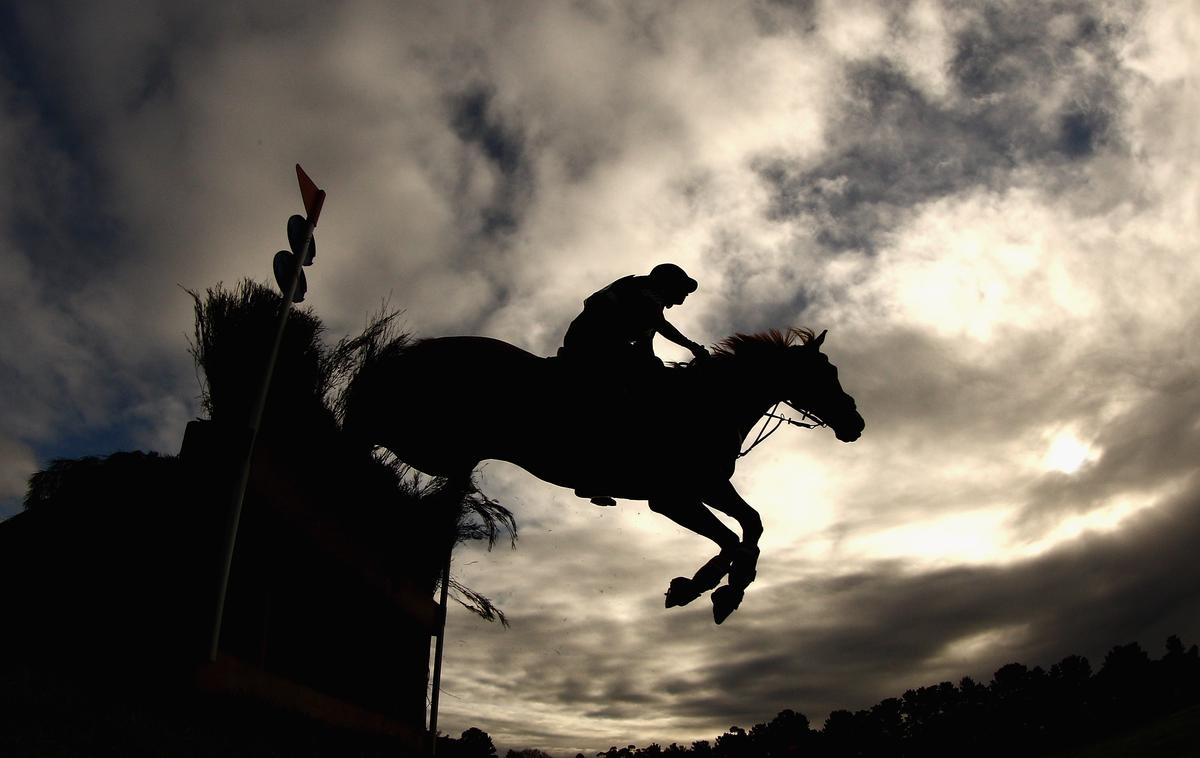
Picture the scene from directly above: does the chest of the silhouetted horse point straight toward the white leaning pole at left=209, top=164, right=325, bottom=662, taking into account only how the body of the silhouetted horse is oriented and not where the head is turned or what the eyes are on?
no

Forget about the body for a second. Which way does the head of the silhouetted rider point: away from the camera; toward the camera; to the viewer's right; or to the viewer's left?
to the viewer's right

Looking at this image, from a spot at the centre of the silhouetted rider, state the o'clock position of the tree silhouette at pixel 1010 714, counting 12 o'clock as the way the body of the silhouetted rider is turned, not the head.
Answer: The tree silhouette is roughly at 11 o'clock from the silhouetted rider.

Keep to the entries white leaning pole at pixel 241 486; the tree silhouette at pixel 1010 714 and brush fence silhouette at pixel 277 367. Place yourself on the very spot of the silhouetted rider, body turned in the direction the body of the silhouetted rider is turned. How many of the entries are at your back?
2

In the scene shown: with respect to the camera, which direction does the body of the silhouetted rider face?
to the viewer's right

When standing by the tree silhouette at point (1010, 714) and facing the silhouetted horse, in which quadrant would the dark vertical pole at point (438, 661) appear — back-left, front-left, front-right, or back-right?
front-right

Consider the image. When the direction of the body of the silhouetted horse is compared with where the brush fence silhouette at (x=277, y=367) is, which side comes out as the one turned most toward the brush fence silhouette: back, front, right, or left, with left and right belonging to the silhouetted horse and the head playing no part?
back

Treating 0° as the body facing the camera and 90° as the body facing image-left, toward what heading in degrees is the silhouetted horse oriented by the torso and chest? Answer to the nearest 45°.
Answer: approximately 270°

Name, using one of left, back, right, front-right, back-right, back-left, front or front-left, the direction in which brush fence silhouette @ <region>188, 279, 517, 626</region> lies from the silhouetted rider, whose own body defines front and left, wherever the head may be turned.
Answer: back

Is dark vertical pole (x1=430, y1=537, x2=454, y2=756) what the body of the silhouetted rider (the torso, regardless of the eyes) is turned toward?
no

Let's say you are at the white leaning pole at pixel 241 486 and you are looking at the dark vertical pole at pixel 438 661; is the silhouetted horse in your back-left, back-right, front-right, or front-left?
front-right

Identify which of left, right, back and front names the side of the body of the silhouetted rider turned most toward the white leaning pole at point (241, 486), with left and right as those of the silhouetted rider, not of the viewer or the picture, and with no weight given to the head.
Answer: back
